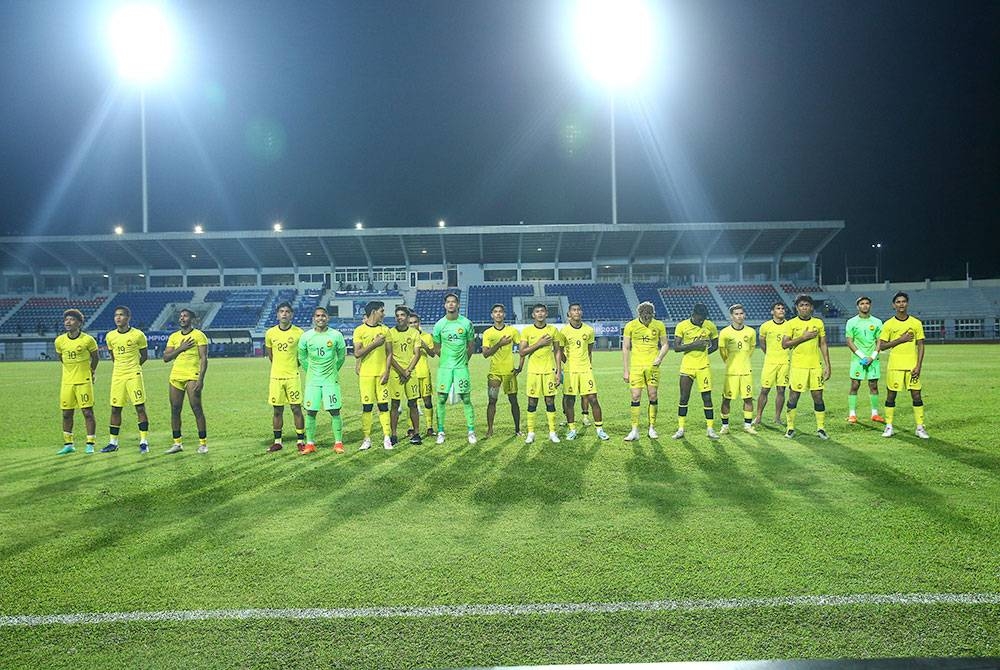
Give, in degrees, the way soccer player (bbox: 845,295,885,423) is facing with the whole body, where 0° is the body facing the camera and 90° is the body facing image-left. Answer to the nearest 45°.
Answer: approximately 0°

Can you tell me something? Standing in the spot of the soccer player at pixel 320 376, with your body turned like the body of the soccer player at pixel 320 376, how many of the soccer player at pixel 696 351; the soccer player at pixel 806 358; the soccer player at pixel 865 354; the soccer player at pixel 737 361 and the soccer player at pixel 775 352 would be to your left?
5

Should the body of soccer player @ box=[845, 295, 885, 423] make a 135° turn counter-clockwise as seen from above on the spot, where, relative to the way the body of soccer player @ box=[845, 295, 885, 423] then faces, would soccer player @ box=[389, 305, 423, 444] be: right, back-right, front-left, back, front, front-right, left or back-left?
back

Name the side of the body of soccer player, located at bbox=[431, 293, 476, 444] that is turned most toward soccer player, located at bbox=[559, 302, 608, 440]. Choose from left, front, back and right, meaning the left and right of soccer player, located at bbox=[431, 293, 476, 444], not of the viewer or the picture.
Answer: left

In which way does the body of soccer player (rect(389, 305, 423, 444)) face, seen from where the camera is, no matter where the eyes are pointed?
toward the camera

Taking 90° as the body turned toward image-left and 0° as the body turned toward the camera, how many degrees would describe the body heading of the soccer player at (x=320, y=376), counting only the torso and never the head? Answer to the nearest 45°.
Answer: approximately 0°

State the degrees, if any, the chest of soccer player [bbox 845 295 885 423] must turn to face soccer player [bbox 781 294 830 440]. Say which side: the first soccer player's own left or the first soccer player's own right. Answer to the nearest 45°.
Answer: approximately 45° to the first soccer player's own right

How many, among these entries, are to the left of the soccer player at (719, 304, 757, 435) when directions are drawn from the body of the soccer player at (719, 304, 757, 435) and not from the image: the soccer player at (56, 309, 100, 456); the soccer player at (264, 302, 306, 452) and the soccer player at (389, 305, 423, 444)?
0

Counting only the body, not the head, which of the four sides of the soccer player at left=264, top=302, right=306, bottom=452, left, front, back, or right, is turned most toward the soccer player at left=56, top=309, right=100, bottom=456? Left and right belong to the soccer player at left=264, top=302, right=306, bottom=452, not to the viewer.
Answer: right

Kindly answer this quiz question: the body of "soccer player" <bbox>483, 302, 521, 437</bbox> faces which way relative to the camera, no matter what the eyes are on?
toward the camera

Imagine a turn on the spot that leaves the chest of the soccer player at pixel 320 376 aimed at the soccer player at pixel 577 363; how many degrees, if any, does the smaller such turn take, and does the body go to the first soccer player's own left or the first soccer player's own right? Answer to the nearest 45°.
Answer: approximately 90° to the first soccer player's own left

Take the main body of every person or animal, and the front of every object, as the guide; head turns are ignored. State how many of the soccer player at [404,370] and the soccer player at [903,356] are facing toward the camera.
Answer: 2

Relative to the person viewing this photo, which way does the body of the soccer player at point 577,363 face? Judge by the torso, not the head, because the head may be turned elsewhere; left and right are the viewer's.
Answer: facing the viewer

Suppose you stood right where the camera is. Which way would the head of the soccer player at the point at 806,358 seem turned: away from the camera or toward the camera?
toward the camera

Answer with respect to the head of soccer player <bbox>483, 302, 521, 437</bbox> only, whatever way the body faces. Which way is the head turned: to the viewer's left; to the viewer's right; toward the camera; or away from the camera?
toward the camera

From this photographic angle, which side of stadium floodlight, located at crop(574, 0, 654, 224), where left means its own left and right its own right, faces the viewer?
front

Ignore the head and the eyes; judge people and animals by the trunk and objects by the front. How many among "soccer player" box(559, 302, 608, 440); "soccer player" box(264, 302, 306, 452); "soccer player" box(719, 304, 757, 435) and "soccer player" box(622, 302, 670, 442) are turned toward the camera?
4

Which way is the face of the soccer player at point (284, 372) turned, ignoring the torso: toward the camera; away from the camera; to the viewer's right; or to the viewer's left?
toward the camera

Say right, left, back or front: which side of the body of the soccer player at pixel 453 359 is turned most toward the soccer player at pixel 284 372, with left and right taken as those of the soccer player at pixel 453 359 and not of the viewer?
right
